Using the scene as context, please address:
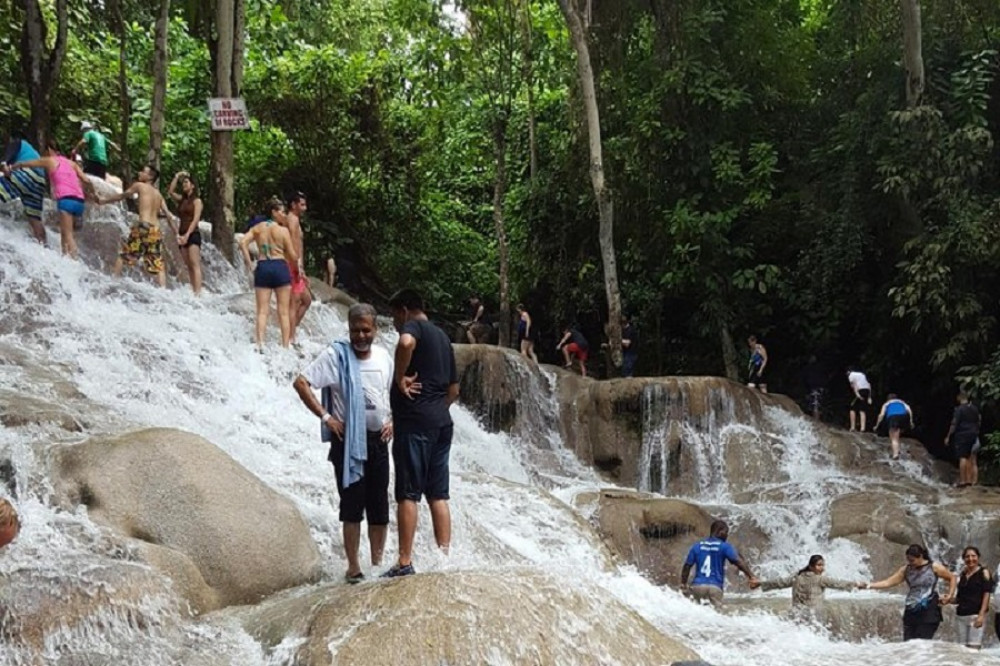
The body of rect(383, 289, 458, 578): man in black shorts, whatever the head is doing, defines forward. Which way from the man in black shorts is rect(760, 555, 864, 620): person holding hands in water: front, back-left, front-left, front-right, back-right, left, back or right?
right

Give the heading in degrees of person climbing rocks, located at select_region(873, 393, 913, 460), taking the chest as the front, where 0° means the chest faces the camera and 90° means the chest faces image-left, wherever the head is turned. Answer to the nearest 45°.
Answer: approximately 180°

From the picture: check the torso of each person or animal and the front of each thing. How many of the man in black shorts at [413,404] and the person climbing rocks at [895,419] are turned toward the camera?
0

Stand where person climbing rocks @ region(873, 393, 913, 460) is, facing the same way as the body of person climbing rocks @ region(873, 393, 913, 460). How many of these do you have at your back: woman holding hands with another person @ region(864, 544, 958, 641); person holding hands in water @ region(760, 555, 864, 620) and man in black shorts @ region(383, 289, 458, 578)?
3

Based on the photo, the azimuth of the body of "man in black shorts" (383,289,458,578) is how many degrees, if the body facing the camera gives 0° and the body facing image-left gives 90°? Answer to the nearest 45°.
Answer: approximately 135°

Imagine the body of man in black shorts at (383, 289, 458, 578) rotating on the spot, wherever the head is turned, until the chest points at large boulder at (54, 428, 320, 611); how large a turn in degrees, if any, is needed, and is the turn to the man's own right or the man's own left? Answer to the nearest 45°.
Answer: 0° — they already face it

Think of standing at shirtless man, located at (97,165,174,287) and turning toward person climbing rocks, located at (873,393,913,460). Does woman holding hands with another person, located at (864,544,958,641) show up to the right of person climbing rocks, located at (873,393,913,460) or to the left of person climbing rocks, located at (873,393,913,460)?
right

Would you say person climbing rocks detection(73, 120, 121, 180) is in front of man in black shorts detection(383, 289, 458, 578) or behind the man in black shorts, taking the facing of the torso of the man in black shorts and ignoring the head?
in front

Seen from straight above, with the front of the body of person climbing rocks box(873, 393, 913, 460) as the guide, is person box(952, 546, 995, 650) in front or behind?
behind

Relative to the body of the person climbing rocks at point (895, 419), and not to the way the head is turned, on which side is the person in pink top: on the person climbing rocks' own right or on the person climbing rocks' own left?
on the person climbing rocks' own left
